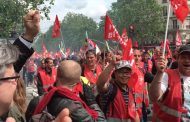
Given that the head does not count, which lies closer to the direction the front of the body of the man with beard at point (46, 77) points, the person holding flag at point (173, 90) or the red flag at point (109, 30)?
the person holding flag

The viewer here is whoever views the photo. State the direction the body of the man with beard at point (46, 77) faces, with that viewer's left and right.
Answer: facing the viewer and to the right of the viewer

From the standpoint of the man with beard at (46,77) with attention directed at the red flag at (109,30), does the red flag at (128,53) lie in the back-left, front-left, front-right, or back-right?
front-right

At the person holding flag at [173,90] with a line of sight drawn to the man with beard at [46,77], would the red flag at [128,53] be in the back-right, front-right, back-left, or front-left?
front-right

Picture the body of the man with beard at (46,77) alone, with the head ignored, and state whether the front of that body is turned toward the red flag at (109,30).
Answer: no
